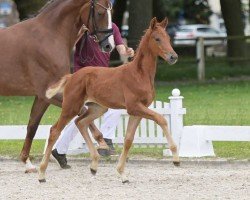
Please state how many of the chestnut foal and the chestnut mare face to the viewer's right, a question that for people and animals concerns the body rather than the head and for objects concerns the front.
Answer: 2

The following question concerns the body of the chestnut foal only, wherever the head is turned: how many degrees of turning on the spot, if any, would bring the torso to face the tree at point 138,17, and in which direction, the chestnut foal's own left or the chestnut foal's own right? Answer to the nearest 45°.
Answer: approximately 90° to the chestnut foal's own left

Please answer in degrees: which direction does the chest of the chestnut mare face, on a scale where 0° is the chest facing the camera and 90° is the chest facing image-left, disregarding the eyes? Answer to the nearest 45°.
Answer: approximately 270°

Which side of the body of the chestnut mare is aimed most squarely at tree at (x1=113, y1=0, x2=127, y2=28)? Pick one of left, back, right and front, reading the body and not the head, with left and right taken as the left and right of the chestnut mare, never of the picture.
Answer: left

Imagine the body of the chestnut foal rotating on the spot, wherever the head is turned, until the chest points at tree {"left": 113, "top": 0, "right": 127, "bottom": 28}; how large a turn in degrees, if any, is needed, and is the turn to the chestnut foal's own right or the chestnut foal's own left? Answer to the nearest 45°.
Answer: approximately 90° to the chestnut foal's own left

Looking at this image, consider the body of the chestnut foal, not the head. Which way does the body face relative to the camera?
to the viewer's right
